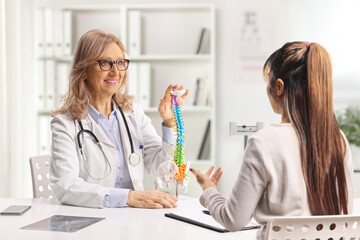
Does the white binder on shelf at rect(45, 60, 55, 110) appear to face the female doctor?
yes

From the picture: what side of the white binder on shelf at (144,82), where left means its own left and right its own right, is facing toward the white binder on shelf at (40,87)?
right

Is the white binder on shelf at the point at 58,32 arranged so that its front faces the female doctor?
yes

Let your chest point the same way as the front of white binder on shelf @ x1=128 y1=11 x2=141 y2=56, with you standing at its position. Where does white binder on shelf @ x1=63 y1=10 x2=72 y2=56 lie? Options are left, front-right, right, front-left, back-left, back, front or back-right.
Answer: right

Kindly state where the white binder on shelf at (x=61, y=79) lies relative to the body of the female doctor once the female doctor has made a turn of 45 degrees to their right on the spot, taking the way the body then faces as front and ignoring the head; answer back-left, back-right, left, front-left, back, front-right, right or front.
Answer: back

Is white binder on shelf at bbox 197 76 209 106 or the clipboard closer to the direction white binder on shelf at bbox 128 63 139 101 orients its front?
the clipboard

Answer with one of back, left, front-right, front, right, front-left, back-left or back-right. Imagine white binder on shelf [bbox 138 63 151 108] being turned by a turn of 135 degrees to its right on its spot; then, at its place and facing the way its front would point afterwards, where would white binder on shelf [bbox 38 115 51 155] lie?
front-left

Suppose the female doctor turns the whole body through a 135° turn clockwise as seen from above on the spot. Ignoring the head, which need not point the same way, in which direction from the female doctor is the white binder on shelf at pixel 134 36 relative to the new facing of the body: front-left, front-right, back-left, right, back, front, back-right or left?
right

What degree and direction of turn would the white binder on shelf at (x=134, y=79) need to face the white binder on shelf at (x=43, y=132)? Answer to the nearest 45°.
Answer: approximately 90° to its right

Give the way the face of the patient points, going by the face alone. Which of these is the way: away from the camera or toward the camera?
away from the camera

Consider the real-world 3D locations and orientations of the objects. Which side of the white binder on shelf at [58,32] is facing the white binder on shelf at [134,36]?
left
